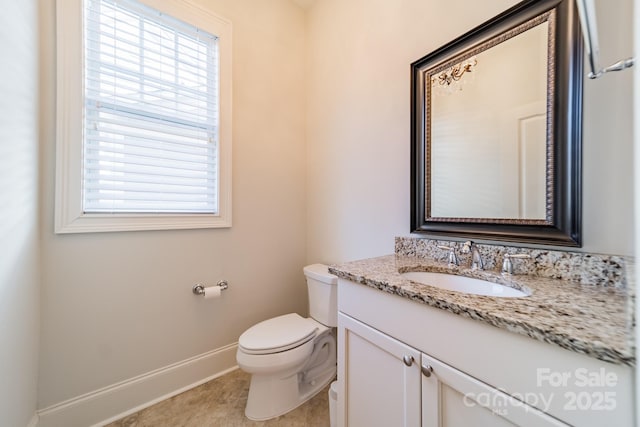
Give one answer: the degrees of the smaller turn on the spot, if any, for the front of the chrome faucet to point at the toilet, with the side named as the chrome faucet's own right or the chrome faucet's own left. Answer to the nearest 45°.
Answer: approximately 45° to the chrome faucet's own right

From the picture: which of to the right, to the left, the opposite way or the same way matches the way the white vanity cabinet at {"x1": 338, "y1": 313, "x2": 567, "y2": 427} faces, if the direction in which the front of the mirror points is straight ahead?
the same way

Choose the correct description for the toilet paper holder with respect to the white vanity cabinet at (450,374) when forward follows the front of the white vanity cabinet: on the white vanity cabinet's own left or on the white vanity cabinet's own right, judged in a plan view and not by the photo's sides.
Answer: on the white vanity cabinet's own right

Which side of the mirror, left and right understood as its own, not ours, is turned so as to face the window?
front

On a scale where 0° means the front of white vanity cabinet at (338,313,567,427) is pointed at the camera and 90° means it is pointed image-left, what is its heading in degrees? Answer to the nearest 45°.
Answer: approximately 45°

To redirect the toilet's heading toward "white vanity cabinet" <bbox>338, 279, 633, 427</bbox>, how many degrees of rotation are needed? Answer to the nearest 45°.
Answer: approximately 90° to its left

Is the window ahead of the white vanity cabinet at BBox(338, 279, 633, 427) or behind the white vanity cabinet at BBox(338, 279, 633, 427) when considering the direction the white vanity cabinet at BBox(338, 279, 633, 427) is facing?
ahead

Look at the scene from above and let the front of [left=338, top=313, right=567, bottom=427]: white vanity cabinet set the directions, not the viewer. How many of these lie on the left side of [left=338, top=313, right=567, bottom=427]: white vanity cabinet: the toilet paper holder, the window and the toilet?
0

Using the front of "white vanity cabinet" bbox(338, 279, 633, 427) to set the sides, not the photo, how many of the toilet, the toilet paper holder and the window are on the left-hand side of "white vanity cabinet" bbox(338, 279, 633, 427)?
0

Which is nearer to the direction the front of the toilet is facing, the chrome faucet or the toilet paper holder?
the toilet paper holder

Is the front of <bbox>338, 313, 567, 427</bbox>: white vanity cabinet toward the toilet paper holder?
no

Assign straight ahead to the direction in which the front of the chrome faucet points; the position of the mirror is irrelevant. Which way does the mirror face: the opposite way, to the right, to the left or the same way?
the same way

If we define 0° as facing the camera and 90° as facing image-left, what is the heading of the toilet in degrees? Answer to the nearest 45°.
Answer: approximately 45°

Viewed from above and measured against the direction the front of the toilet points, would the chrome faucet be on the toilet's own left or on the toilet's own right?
on the toilet's own left

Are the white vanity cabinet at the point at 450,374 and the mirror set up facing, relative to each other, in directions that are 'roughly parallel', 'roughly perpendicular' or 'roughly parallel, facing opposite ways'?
roughly parallel

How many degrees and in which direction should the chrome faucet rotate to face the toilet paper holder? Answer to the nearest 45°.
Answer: approximately 45° to its right

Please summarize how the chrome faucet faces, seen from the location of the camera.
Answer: facing the viewer and to the left of the viewer

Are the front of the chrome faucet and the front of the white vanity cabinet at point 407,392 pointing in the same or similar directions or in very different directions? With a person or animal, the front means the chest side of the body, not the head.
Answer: same or similar directions

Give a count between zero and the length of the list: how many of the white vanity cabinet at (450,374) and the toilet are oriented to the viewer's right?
0

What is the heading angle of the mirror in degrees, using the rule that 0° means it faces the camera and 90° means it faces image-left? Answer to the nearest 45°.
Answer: approximately 45°
